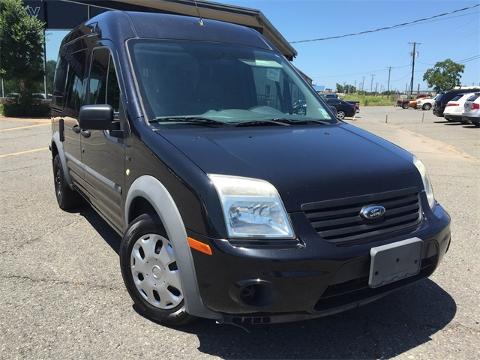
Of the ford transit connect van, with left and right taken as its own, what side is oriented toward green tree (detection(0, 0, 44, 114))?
back

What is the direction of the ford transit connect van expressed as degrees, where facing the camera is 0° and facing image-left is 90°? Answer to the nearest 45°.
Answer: approximately 315°

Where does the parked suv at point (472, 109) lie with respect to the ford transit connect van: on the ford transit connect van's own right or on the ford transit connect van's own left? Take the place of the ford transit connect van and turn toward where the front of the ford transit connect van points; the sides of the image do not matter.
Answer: on the ford transit connect van's own left

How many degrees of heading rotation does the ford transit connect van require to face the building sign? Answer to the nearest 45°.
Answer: approximately 180°
